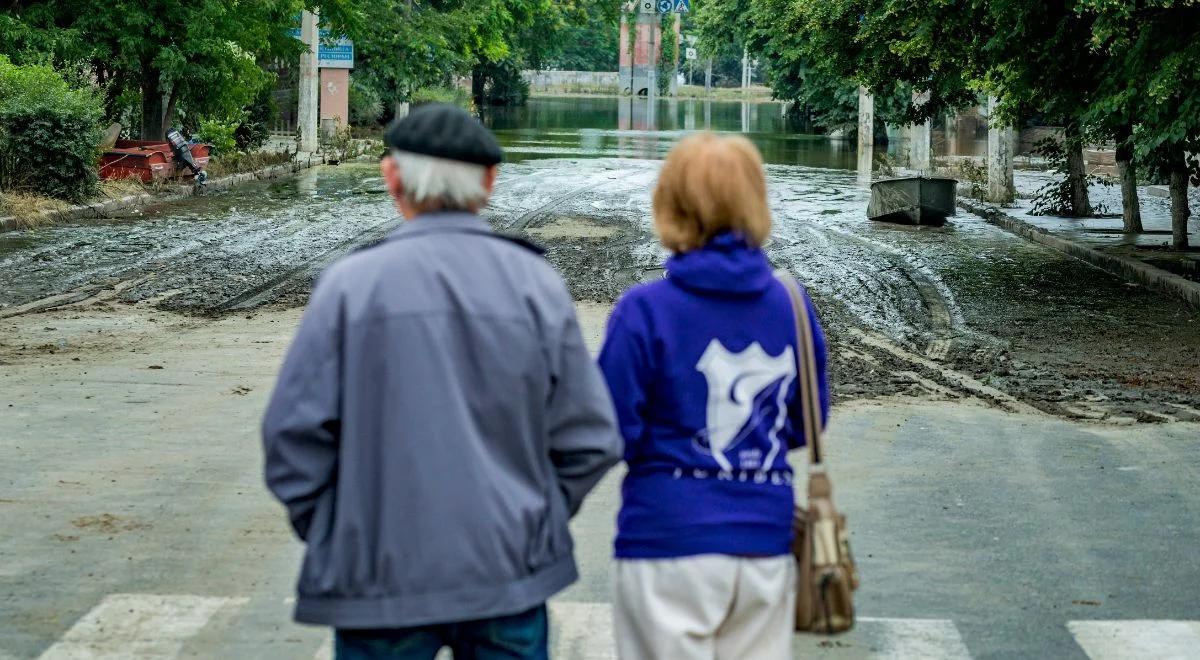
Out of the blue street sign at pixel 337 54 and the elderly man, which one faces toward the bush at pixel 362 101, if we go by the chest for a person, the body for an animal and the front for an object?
the elderly man

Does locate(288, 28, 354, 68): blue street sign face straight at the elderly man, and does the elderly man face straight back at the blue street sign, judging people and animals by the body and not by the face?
yes

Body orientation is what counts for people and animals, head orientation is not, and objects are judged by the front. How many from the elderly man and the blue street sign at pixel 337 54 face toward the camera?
1

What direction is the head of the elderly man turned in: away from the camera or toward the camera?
away from the camera

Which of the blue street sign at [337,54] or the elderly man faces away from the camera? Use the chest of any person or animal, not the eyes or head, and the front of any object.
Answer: the elderly man

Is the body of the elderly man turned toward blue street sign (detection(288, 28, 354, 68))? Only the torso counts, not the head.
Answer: yes

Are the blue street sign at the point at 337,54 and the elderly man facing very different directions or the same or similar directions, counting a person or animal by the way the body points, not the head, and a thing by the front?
very different directions

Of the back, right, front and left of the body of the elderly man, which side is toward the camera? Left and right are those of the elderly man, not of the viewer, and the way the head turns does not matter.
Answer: back

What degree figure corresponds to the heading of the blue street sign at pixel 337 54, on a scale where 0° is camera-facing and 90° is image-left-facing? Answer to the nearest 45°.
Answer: approximately 0°
